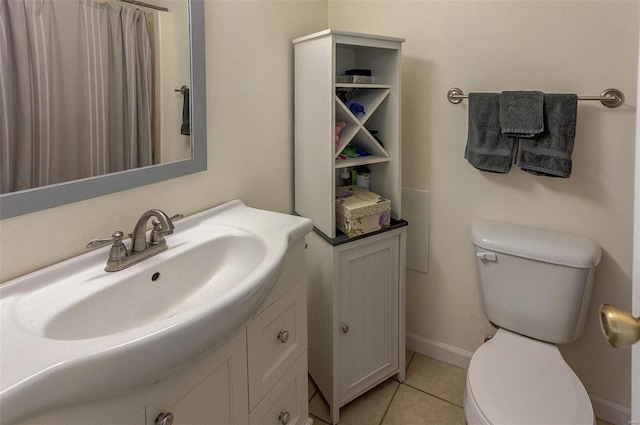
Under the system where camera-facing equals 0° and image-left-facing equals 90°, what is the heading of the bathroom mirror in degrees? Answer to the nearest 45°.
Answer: approximately 315°

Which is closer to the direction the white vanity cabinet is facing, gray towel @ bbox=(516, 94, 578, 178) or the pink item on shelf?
the gray towel

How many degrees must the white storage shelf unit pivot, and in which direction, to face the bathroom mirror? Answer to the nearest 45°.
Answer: approximately 90° to its right

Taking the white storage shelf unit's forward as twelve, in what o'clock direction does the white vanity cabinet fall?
The white vanity cabinet is roughly at 2 o'clock from the white storage shelf unit.
